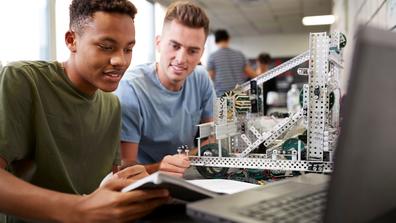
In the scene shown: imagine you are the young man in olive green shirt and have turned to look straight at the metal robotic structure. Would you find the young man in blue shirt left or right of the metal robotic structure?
left

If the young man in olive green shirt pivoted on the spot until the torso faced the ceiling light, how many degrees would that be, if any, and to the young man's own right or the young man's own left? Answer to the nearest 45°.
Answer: approximately 90° to the young man's own left

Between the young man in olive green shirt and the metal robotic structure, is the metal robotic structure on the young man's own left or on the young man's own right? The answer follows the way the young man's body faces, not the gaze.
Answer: on the young man's own left

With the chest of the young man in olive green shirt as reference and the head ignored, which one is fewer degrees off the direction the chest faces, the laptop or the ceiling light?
the laptop

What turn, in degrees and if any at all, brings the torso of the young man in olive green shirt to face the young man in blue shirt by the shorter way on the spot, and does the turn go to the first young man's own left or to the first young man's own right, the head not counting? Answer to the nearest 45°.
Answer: approximately 90° to the first young man's own left

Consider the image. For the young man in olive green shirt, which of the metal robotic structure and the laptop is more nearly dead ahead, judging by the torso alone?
the laptop

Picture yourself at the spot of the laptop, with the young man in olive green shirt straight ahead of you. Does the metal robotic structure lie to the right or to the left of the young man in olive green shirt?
right

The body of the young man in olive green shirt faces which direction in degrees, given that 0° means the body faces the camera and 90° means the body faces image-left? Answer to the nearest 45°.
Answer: approximately 315°

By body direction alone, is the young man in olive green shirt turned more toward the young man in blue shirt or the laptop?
the laptop
